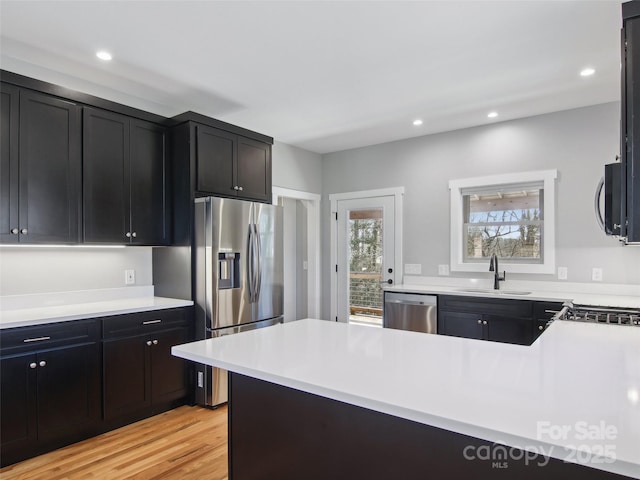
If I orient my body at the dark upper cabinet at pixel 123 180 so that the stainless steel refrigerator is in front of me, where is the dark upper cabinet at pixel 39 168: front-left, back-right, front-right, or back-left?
back-right

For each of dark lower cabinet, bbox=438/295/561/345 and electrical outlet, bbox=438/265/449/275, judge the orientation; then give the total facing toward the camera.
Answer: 2

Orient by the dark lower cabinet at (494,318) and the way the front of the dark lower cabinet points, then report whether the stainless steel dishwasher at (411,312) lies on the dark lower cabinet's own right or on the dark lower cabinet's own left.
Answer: on the dark lower cabinet's own right

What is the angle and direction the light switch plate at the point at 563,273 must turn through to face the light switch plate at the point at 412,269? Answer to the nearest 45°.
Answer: approximately 90° to its right

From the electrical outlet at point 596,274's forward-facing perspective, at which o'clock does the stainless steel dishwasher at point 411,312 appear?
The stainless steel dishwasher is roughly at 2 o'clock from the electrical outlet.

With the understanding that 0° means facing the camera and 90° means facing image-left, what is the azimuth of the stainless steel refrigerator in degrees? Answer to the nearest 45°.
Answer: approximately 315°

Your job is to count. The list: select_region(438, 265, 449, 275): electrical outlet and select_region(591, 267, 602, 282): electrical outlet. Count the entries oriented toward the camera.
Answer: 2
